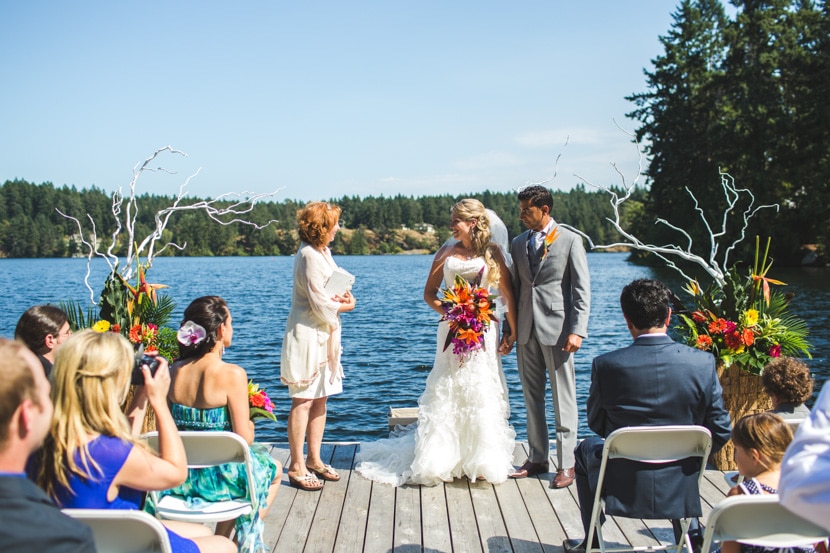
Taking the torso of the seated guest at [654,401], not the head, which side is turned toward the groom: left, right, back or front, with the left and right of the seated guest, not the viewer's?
front

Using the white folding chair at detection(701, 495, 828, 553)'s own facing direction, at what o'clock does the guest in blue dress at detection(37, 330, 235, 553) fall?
The guest in blue dress is roughly at 8 o'clock from the white folding chair.

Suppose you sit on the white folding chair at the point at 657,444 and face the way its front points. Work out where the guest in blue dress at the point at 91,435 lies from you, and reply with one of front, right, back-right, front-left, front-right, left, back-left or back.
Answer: back-left

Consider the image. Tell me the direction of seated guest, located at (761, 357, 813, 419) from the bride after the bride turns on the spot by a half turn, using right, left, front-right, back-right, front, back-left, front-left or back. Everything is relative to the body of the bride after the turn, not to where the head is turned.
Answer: back-right

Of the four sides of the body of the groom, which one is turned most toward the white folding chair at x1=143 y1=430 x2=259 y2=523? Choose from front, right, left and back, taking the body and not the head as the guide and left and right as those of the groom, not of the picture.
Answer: front

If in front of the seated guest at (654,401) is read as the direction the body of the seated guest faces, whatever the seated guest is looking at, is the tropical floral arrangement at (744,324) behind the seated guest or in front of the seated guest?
in front

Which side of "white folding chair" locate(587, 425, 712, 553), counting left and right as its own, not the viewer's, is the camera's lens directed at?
back

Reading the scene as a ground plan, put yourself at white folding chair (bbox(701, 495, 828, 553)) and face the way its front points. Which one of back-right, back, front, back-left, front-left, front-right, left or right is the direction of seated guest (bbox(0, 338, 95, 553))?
back-left

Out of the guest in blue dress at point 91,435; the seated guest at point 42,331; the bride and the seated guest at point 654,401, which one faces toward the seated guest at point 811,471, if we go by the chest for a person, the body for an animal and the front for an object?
the bride

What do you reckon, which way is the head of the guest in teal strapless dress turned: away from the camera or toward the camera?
away from the camera

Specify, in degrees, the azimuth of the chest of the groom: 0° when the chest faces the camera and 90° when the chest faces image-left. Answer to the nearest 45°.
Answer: approximately 45°

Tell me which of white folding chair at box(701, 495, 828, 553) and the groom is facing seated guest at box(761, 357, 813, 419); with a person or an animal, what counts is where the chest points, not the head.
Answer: the white folding chair

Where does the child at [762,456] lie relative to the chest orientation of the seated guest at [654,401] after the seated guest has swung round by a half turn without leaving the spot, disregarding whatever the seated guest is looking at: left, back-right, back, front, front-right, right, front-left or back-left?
front-left

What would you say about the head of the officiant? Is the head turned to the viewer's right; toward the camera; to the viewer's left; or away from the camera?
to the viewer's right

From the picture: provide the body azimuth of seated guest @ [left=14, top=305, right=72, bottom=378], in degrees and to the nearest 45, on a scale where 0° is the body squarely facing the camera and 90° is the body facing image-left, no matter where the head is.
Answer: approximately 225°

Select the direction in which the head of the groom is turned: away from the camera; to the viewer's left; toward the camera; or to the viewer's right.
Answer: to the viewer's left

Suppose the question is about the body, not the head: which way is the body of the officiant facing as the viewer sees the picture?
to the viewer's right
